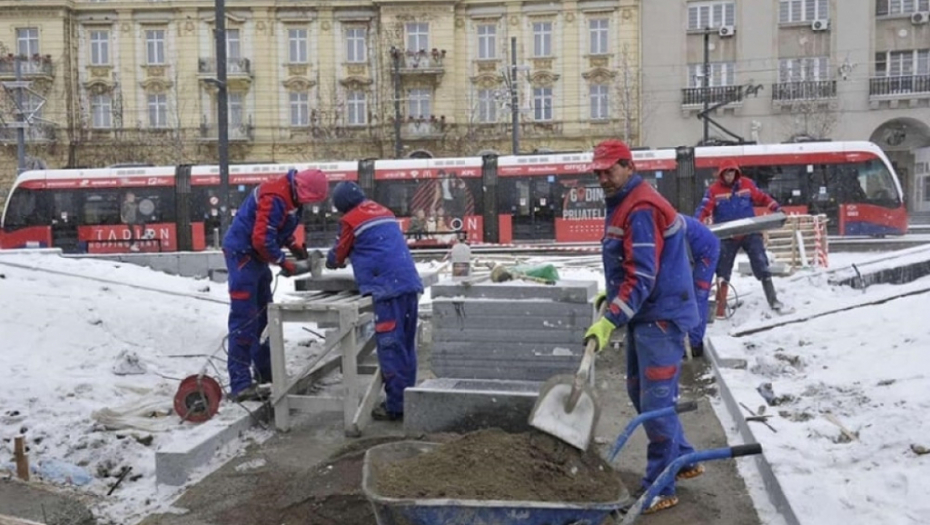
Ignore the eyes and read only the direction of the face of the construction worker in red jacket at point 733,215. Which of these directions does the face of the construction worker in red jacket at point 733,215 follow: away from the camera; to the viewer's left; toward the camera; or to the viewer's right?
toward the camera

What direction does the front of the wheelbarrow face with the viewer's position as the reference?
facing to the left of the viewer

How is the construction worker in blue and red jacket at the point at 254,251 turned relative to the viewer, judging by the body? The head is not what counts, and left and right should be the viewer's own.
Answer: facing to the right of the viewer

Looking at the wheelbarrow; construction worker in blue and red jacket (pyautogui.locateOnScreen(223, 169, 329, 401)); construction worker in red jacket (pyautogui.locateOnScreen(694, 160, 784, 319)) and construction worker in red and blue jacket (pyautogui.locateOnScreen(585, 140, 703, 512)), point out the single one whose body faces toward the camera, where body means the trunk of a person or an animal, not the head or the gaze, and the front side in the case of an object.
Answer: construction worker in red jacket (pyautogui.locateOnScreen(694, 160, 784, 319))

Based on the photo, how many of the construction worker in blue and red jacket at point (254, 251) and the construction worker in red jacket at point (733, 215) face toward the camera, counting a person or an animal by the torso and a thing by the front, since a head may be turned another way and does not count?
1

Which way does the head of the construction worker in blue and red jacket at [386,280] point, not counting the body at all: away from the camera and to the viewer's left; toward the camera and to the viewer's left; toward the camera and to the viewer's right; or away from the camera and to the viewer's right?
away from the camera and to the viewer's left

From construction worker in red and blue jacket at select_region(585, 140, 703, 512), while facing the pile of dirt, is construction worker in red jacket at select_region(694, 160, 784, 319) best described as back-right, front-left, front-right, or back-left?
back-right

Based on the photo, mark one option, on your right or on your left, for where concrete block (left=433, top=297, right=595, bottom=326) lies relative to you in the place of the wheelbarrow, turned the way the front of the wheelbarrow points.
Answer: on your right

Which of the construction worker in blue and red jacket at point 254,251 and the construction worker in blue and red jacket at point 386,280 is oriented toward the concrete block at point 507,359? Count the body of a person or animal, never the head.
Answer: the construction worker in blue and red jacket at point 254,251

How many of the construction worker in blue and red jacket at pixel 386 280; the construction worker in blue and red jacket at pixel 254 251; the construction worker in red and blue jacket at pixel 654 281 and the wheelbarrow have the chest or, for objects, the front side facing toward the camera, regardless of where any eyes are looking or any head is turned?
0

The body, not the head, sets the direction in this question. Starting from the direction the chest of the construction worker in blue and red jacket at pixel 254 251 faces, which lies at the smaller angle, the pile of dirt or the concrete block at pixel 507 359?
the concrete block

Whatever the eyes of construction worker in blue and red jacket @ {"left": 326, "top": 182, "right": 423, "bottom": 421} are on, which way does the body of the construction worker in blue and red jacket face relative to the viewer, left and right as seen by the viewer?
facing away from the viewer and to the left of the viewer

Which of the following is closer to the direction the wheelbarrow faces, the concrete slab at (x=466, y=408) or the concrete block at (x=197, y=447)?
the concrete block

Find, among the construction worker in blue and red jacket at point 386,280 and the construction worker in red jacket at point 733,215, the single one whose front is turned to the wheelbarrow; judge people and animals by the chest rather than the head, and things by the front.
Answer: the construction worker in red jacket at point 733,215

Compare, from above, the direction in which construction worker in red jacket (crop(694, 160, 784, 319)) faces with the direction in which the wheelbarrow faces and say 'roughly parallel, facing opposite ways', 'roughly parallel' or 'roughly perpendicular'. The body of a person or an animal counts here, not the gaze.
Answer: roughly perpendicular

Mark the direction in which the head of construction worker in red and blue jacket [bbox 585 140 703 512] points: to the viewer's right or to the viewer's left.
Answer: to the viewer's left

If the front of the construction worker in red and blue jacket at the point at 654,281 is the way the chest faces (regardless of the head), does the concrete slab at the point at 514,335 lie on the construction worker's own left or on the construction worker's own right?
on the construction worker's own right

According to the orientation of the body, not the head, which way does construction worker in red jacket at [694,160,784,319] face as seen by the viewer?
toward the camera

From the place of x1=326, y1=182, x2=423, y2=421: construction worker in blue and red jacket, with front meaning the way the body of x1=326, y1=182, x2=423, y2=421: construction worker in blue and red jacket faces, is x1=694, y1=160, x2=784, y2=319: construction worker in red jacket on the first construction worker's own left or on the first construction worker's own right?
on the first construction worker's own right

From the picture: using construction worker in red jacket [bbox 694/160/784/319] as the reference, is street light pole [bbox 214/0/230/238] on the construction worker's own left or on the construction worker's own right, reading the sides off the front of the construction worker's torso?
on the construction worker's own right
